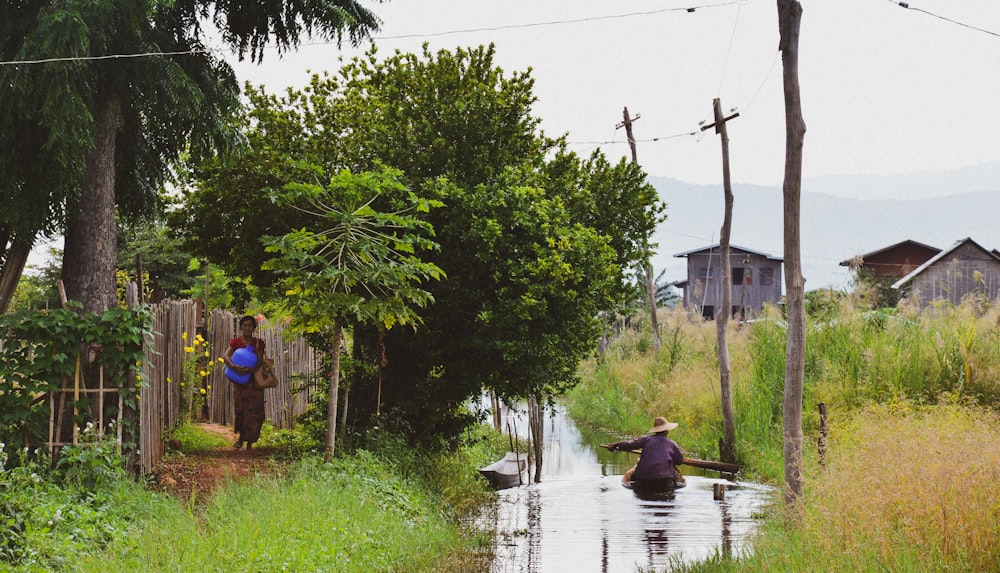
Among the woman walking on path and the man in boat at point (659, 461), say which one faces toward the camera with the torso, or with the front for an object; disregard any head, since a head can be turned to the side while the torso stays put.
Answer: the woman walking on path

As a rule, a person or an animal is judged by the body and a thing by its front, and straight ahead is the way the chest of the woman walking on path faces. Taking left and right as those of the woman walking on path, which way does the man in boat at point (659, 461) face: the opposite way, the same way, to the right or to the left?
the opposite way

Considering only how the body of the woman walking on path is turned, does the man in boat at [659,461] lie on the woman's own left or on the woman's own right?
on the woman's own left

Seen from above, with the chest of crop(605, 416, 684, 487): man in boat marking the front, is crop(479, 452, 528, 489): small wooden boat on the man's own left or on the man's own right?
on the man's own left

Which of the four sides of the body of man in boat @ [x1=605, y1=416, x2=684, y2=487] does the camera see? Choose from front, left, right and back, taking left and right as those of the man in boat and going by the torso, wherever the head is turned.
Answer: back

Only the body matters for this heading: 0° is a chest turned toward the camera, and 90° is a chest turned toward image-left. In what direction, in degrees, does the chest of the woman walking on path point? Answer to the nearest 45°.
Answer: approximately 0°

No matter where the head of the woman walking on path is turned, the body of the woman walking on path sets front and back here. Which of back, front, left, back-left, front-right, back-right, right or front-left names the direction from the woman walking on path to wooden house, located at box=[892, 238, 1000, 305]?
back-left

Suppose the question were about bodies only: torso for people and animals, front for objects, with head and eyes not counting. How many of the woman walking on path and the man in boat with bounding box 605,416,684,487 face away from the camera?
1

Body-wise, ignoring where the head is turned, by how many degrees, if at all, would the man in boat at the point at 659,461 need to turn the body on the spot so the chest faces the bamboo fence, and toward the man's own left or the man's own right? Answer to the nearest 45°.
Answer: approximately 90° to the man's own left
